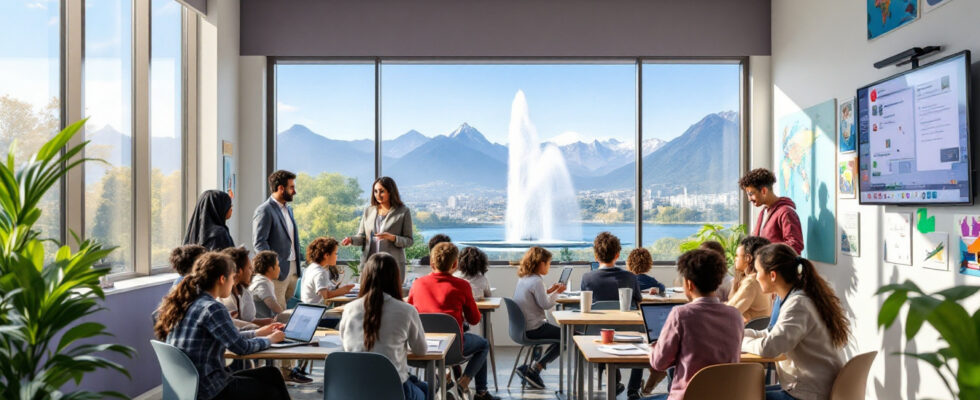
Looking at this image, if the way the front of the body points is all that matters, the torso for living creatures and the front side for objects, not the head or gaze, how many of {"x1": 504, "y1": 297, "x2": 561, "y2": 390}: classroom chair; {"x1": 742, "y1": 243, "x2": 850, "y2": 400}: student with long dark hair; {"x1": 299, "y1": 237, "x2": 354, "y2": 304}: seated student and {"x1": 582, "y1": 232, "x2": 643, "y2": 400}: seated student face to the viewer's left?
1

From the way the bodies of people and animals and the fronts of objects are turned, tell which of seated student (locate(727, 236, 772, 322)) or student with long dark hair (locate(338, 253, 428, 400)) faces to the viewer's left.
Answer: the seated student

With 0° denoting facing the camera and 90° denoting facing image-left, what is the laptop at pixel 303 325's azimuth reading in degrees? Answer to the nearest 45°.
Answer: approximately 45°

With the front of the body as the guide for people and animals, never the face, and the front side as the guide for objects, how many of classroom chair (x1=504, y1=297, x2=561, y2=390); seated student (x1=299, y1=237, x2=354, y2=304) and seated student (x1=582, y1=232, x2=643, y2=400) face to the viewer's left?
0

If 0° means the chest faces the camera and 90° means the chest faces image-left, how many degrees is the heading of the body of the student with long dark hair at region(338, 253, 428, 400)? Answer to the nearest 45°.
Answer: approximately 180°

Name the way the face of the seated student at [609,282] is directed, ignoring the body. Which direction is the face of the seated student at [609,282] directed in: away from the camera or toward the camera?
away from the camera

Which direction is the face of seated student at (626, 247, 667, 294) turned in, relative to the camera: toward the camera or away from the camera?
away from the camera

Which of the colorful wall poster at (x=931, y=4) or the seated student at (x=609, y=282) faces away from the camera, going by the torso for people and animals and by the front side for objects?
the seated student

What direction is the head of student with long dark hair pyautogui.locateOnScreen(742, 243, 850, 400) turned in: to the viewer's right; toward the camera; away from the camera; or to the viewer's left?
to the viewer's left

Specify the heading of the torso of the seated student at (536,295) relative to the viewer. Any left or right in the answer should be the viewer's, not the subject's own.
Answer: facing to the right of the viewer

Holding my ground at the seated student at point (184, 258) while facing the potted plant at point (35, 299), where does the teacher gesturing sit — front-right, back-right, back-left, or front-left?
back-left

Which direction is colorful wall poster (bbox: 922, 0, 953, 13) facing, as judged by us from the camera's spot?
facing the viewer and to the left of the viewer

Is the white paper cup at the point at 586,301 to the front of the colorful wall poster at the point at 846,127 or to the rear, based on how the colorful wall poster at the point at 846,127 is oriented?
to the front

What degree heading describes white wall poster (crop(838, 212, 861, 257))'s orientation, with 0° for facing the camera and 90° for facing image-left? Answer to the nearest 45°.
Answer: approximately 45°

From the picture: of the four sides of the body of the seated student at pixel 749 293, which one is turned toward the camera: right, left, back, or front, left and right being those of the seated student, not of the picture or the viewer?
left
